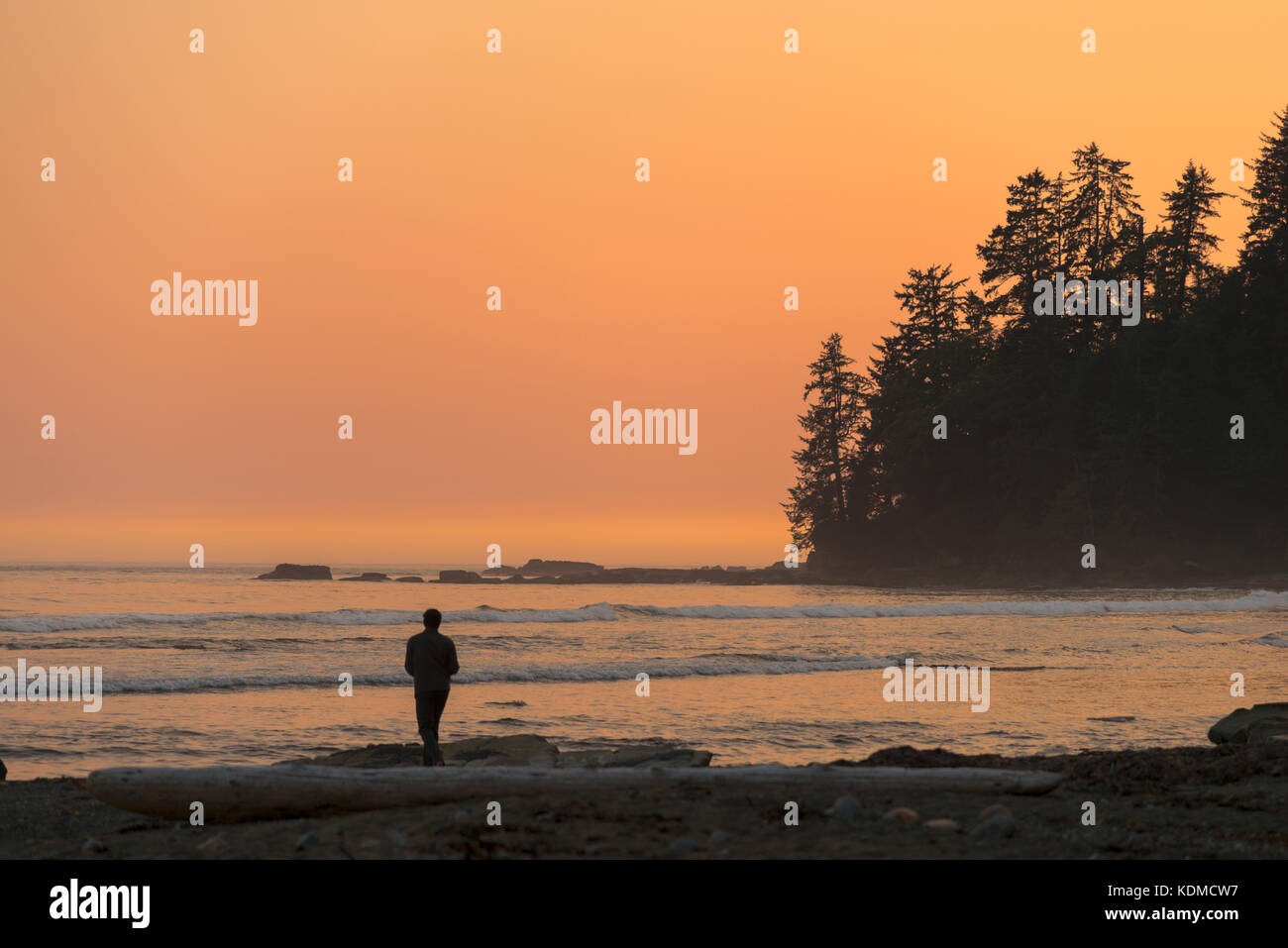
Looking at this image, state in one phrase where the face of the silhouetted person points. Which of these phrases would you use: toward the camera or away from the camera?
away from the camera

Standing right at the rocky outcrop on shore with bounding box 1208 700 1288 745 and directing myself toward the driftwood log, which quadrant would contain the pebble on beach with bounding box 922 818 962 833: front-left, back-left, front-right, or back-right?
front-left

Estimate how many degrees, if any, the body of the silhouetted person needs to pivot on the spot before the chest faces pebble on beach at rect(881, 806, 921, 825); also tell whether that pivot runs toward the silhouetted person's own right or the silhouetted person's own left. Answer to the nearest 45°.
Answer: approximately 135° to the silhouetted person's own right

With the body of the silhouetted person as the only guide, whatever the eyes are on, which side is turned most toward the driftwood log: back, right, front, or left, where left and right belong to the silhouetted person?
back

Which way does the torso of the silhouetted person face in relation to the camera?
away from the camera

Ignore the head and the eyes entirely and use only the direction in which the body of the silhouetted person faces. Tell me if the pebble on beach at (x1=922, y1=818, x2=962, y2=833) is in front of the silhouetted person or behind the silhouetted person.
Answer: behind

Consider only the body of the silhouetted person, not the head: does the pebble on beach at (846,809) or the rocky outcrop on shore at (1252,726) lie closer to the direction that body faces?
the rocky outcrop on shore

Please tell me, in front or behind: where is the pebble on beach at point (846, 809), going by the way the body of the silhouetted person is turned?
behind

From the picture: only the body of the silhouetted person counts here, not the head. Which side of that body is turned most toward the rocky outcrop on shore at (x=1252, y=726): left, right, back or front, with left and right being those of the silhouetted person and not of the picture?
right
